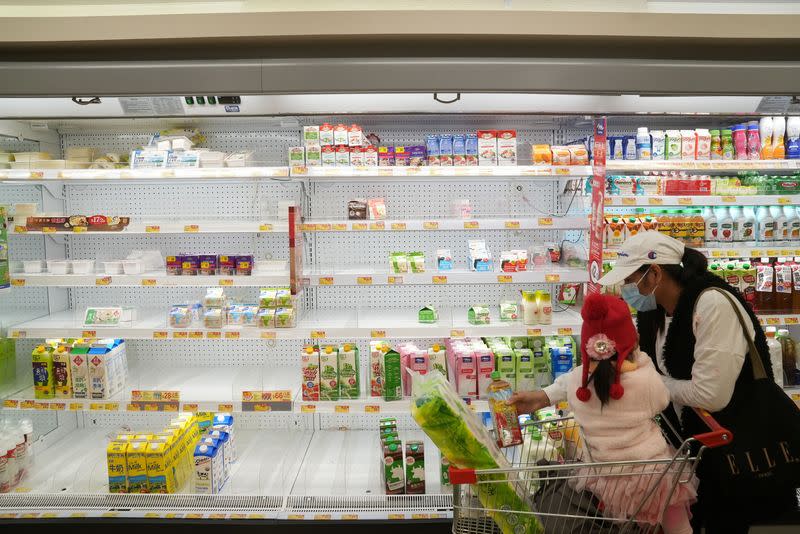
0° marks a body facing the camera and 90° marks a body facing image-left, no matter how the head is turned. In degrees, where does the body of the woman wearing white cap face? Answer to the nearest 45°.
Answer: approximately 90°

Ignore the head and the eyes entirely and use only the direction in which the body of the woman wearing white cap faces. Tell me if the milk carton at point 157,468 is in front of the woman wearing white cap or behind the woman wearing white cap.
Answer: in front

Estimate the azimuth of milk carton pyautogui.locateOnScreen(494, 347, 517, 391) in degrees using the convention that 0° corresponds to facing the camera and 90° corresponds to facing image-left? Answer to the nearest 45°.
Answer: approximately 0°

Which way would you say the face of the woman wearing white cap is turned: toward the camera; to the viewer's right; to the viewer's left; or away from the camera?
to the viewer's left

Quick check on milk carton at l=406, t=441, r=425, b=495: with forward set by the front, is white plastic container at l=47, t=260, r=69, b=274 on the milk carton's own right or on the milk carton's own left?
on the milk carton's own right

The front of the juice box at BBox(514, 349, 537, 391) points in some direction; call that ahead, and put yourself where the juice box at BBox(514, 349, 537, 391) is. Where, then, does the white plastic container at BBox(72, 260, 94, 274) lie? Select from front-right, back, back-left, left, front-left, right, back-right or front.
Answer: right

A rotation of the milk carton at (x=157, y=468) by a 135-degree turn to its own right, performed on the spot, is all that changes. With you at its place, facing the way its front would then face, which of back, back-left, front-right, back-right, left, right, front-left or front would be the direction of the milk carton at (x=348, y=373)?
back-right

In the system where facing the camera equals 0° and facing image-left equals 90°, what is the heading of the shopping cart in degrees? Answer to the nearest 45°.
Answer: approximately 90°

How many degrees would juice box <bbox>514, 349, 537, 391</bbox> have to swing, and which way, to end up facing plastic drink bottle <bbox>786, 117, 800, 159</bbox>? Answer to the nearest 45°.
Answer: approximately 90° to its left

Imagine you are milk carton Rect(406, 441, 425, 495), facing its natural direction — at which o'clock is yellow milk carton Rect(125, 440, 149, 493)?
The yellow milk carton is roughly at 3 o'clock from the milk carton Rect(406, 441, 425, 495).

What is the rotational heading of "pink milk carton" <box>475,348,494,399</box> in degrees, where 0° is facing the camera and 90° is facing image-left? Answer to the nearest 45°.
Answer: approximately 0°

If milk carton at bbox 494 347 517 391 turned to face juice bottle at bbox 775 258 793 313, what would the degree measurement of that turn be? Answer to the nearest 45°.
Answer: approximately 90° to its left
